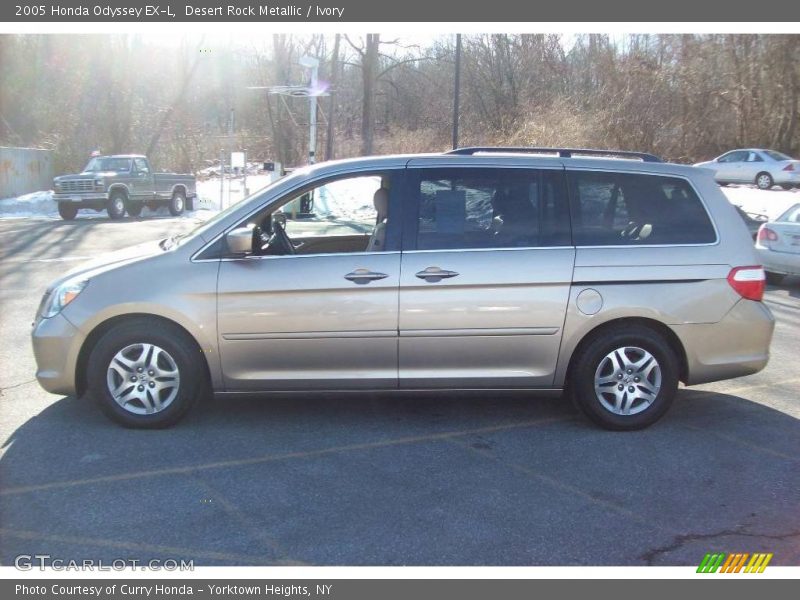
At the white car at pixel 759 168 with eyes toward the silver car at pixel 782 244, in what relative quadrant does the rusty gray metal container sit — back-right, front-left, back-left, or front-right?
front-right

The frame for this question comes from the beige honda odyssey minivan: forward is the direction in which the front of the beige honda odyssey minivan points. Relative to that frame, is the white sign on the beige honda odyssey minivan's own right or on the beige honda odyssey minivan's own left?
on the beige honda odyssey minivan's own right

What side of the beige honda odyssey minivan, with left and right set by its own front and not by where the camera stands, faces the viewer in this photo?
left

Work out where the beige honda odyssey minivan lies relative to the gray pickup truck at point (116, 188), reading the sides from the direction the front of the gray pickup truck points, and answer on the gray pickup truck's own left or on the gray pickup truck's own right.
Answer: on the gray pickup truck's own left

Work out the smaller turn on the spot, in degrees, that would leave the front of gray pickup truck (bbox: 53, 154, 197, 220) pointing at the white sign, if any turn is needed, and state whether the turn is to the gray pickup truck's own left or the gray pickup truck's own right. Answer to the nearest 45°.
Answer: approximately 90° to the gray pickup truck's own left

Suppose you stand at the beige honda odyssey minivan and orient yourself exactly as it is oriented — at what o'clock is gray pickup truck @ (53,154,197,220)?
The gray pickup truck is roughly at 2 o'clock from the beige honda odyssey minivan.

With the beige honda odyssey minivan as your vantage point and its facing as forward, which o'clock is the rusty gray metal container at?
The rusty gray metal container is roughly at 2 o'clock from the beige honda odyssey minivan.

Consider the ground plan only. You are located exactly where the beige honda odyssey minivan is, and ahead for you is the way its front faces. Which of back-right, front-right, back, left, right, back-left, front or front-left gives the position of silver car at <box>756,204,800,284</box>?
back-right

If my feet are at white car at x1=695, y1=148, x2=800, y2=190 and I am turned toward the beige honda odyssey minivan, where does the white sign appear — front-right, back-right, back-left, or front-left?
front-right

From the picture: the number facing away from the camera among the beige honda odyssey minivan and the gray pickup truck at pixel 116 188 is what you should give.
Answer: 0

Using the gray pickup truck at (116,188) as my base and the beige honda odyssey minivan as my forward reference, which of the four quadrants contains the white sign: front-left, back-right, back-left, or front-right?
front-left

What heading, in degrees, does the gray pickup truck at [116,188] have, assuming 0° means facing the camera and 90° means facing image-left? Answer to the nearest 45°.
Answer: approximately 45°

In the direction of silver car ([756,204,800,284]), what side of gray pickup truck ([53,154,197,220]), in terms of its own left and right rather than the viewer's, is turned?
left
